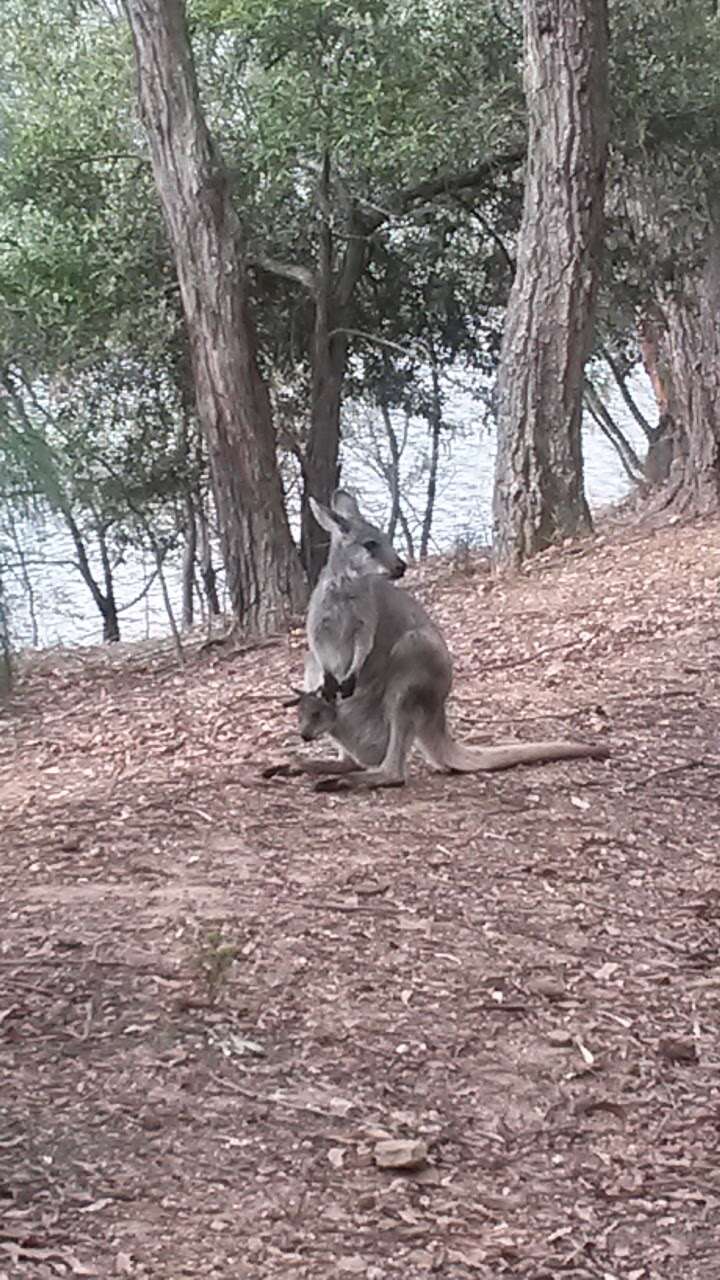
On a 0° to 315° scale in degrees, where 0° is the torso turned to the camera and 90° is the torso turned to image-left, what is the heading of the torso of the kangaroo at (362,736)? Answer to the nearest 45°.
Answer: approximately 90°

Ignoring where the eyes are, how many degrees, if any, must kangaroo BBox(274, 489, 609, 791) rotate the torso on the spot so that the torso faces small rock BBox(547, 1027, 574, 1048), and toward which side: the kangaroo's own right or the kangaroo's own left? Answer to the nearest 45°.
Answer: approximately 90° to the kangaroo's own left

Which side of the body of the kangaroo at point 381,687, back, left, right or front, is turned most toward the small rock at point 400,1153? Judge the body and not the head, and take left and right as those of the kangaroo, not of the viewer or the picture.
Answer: left

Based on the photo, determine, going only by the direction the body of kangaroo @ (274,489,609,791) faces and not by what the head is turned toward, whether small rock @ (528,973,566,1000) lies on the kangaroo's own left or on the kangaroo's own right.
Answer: on the kangaroo's own left

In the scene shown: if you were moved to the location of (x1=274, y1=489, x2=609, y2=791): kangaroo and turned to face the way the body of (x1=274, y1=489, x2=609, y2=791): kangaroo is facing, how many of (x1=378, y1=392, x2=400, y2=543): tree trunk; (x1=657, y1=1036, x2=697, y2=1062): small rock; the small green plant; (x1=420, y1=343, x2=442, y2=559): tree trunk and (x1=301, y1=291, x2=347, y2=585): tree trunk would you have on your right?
3

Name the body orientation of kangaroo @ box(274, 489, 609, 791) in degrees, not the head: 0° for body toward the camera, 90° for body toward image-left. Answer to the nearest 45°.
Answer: approximately 90°

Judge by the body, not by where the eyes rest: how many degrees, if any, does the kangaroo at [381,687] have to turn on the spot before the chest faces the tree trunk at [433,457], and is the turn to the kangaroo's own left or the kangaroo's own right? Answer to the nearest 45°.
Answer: approximately 90° to the kangaroo's own right

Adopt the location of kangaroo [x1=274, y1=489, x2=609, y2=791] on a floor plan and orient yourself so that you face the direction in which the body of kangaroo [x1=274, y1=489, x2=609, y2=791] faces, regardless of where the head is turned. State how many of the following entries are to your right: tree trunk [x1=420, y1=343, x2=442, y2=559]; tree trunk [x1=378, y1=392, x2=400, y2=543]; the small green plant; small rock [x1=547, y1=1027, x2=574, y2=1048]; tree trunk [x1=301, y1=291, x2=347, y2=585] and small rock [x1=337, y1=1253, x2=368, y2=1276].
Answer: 3
